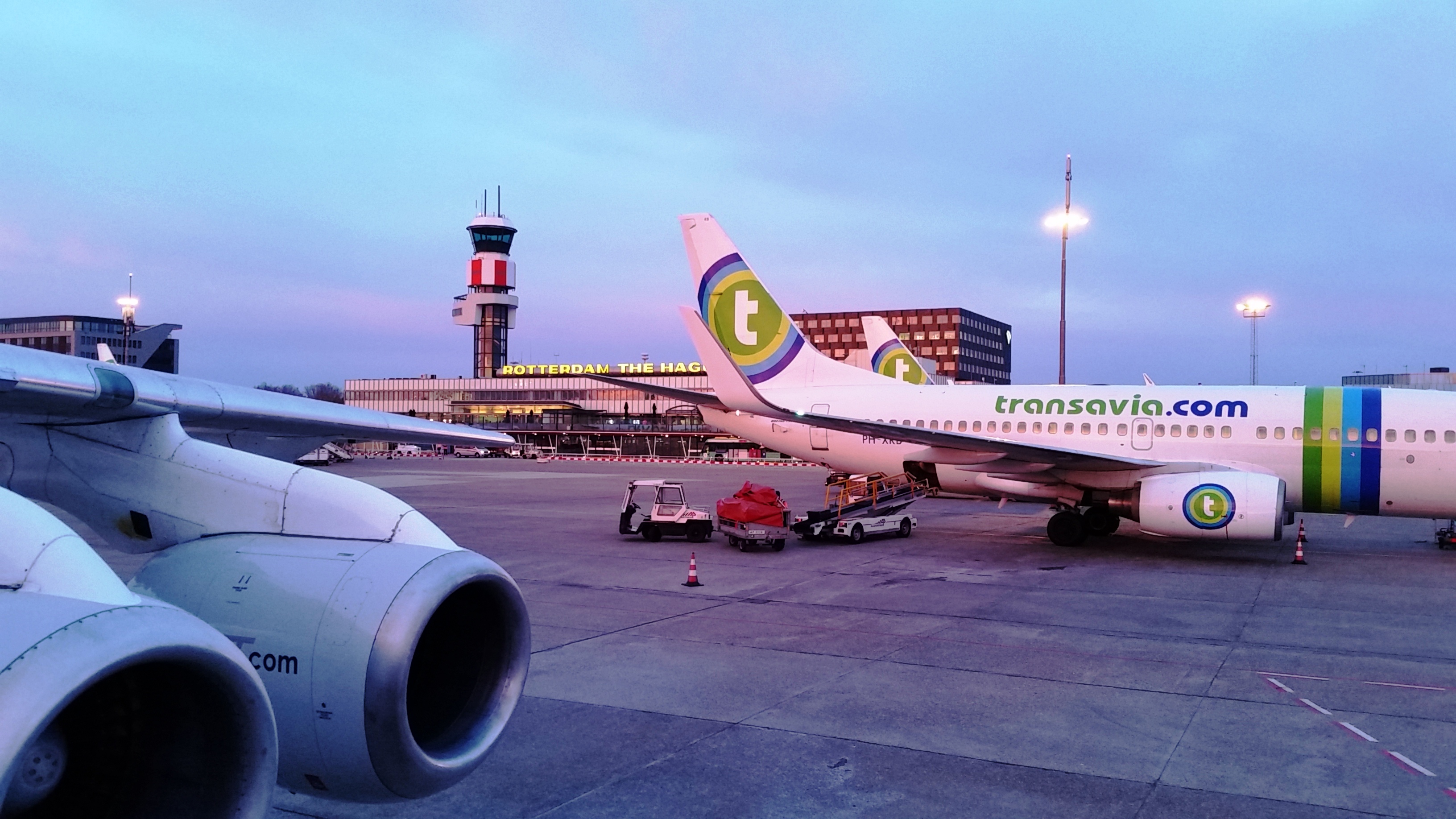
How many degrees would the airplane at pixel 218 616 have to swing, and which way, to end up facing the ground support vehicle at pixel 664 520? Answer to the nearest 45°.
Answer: approximately 90° to its left

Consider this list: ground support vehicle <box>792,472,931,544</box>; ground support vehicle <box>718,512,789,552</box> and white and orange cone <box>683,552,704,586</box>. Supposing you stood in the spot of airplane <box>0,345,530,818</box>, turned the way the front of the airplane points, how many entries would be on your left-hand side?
3

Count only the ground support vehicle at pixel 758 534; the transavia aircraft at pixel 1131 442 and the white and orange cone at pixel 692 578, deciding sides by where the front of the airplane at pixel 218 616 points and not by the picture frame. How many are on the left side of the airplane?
3

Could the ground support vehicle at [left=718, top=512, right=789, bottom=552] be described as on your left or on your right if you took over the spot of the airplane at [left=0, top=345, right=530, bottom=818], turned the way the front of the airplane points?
on your left

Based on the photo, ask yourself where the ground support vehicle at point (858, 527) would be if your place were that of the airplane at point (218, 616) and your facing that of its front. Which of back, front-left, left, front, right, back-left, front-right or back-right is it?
left

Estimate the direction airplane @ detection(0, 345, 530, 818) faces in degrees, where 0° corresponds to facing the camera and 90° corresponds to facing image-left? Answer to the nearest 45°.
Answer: approximately 315°

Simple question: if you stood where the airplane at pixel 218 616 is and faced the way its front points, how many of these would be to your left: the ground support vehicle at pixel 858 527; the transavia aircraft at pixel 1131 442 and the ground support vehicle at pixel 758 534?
3

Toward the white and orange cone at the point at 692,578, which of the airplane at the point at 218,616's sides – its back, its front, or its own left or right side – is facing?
left

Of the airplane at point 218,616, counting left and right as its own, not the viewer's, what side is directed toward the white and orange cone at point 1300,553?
left
